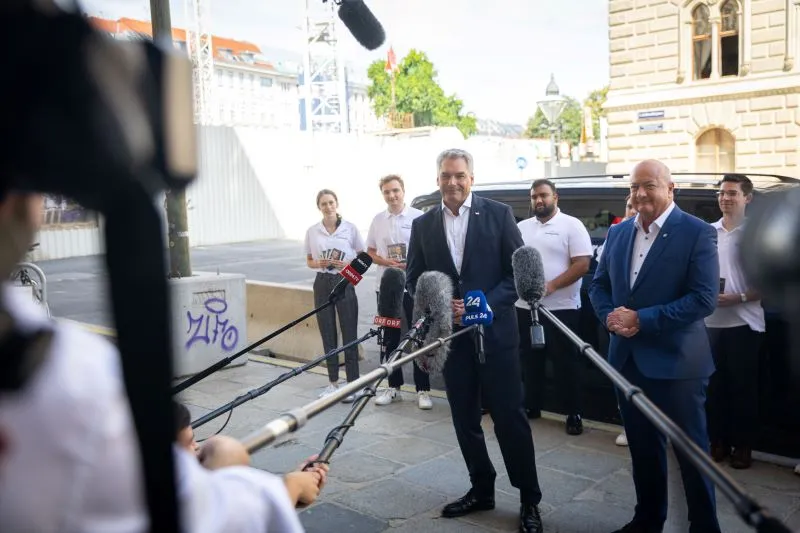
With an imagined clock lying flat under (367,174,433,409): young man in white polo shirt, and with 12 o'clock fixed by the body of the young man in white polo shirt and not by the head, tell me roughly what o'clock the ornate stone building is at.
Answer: The ornate stone building is roughly at 7 o'clock from the young man in white polo shirt.

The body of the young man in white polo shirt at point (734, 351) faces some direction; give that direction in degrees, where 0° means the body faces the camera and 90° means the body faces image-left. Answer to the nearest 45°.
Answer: approximately 45°

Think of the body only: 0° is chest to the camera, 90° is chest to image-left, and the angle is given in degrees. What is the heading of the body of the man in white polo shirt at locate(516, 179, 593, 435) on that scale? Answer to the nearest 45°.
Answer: approximately 45°

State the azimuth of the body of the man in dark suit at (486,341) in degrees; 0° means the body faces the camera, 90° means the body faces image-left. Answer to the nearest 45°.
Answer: approximately 0°

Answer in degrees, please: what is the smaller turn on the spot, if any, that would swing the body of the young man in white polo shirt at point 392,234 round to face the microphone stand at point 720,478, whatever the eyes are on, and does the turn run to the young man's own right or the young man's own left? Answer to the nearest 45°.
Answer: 0° — they already face it

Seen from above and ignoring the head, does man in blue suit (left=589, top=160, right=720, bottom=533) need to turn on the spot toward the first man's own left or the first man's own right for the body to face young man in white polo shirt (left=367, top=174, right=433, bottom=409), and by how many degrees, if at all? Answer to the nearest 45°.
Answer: approximately 90° to the first man's own right
